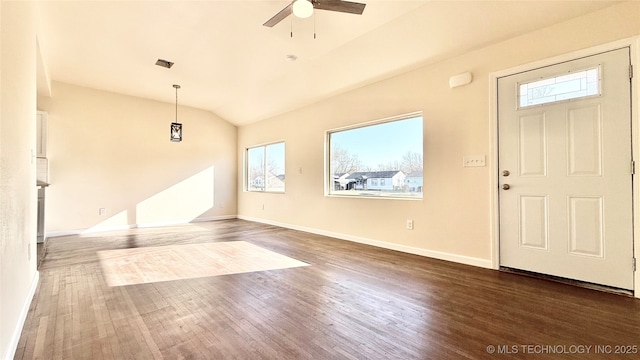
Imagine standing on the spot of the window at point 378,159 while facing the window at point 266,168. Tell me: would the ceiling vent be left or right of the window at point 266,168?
left

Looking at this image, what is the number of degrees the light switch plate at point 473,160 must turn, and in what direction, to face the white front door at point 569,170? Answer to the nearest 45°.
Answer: approximately 90° to its left

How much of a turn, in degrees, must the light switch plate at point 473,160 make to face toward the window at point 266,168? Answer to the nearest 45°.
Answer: approximately 90° to its right

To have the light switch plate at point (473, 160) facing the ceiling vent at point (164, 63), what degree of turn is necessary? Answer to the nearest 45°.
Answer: approximately 90° to its right

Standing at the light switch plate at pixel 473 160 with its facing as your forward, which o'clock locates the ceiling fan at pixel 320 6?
The ceiling fan is roughly at 1 o'clock from the light switch plate.
